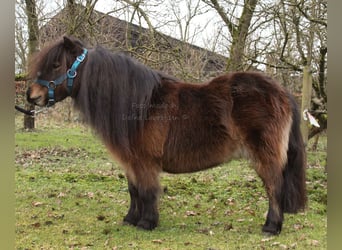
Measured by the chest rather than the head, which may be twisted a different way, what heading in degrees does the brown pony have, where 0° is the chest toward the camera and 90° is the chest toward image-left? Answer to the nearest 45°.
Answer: approximately 90°

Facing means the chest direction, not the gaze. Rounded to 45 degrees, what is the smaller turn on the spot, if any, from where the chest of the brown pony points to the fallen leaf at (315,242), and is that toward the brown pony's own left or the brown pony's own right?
approximately 180°

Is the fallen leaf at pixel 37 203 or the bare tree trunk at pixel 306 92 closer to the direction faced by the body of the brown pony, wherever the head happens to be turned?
the fallen leaf

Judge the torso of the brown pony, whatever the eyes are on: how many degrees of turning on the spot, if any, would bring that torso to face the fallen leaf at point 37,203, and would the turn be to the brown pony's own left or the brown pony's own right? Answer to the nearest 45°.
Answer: approximately 45° to the brown pony's own right
